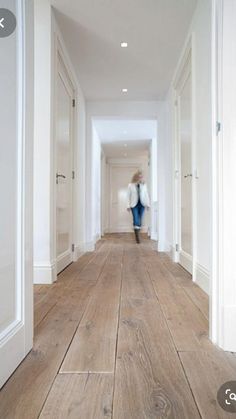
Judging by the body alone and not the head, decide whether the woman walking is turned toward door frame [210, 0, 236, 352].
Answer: yes

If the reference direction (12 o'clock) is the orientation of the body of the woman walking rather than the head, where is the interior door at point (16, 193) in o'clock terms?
The interior door is roughly at 12 o'clock from the woman walking.

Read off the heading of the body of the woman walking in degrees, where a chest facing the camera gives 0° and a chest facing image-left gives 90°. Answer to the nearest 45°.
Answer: approximately 0°

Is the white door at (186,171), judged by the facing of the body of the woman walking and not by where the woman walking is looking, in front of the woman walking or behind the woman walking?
in front
